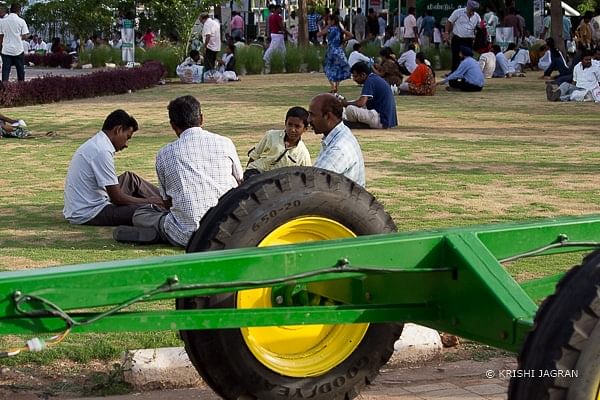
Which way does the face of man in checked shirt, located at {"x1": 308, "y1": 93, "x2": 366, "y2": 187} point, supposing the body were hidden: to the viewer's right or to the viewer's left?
to the viewer's left

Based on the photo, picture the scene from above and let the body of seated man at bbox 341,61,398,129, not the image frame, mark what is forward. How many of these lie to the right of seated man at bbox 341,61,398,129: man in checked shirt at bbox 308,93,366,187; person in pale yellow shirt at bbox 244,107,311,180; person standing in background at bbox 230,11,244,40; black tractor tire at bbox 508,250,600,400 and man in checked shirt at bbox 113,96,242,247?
1

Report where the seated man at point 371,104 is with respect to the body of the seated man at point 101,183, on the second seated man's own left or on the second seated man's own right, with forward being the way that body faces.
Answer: on the second seated man's own left

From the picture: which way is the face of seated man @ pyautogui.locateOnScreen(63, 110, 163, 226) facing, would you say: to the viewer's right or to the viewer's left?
to the viewer's right

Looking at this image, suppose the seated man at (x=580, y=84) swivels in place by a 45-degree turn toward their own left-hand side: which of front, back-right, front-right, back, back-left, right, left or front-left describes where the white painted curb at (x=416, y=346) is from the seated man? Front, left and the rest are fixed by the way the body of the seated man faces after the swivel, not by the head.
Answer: front

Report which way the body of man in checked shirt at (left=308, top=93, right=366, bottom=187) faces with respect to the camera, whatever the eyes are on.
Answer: to the viewer's left

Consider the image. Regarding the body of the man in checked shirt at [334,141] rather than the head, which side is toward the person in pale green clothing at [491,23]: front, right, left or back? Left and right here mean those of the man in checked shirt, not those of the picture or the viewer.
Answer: right

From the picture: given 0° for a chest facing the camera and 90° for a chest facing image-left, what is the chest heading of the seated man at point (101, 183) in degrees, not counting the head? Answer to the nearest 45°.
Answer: approximately 270°
